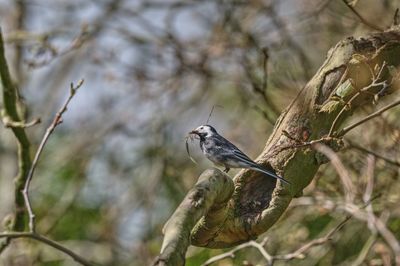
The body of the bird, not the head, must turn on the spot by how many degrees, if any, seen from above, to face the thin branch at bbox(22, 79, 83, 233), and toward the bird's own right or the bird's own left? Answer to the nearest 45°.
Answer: approximately 45° to the bird's own left

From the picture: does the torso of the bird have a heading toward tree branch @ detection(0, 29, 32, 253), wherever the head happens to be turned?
yes

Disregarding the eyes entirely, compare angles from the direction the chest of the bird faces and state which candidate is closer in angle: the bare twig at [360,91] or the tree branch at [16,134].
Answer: the tree branch

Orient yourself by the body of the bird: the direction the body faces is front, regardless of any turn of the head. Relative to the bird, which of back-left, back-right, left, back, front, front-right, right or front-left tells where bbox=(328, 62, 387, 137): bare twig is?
back-left

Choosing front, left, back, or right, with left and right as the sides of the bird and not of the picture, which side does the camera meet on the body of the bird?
left
